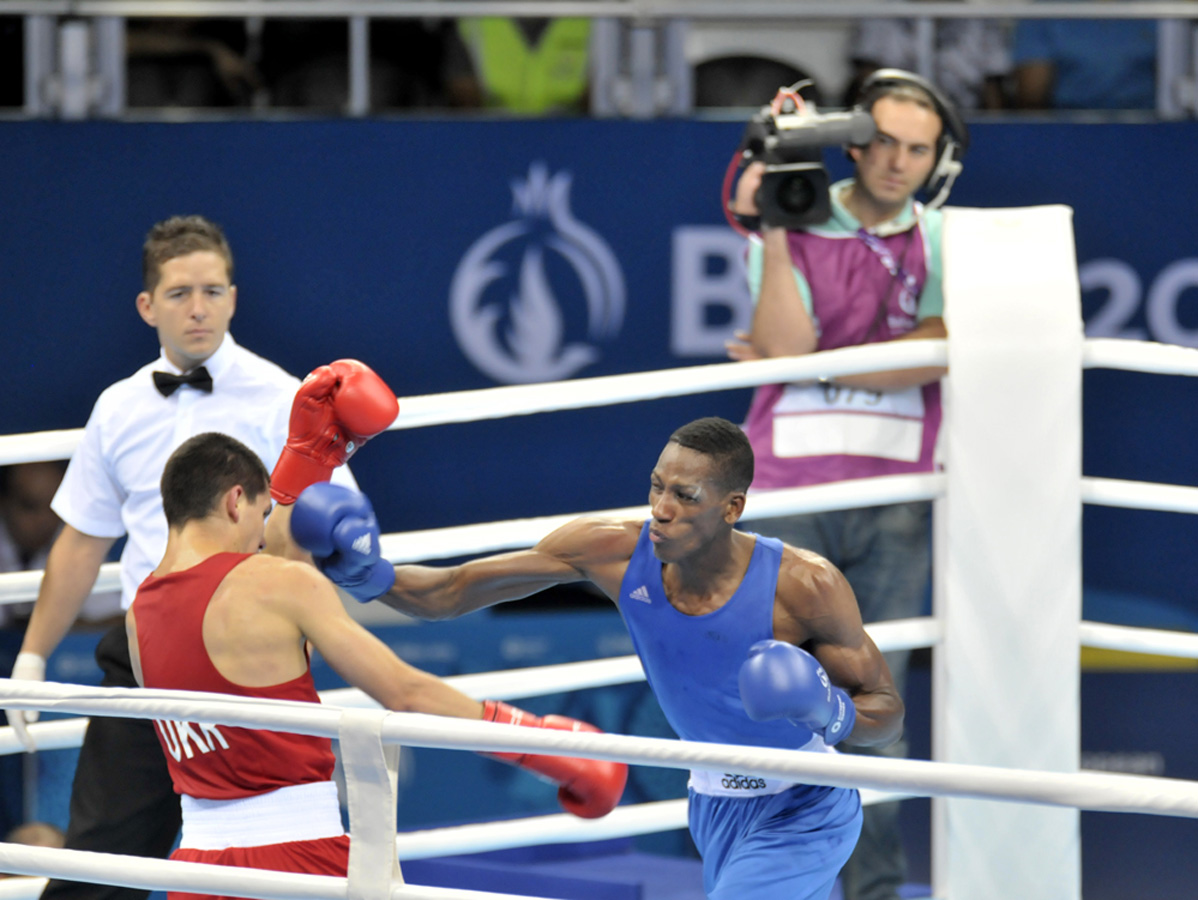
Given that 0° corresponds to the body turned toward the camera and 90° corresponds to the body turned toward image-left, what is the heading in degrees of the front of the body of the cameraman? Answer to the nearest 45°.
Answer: approximately 0°
